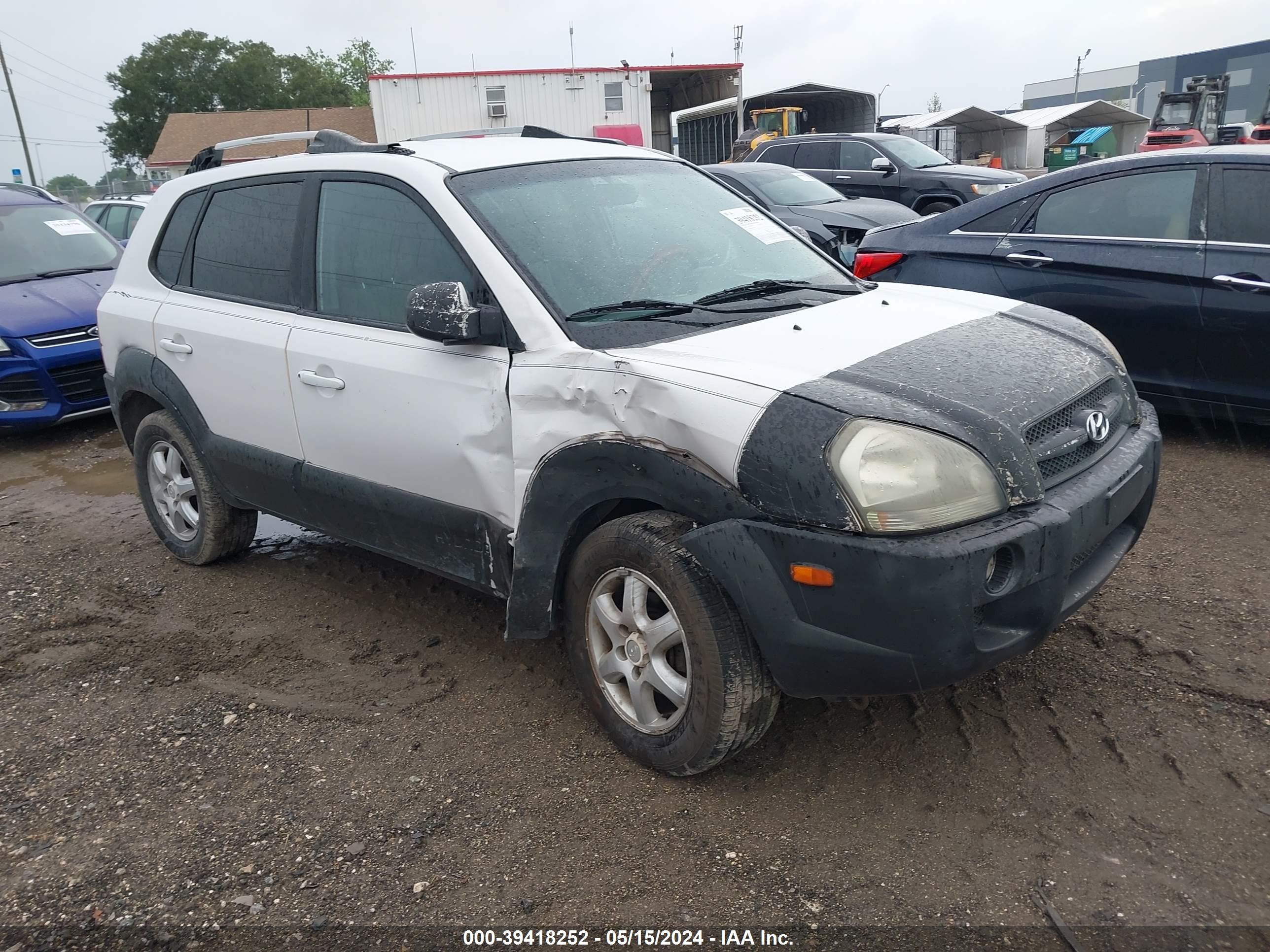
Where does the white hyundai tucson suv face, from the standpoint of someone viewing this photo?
facing the viewer and to the right of the viewer

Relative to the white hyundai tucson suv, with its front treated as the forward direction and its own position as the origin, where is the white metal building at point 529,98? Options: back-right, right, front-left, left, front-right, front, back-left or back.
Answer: back-left

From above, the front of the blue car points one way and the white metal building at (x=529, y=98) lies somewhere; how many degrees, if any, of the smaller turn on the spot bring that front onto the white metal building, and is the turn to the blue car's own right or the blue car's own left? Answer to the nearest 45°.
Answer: approximately 90° to the blue car's own left

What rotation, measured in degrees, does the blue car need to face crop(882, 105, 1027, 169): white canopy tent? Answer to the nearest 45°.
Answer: approximately 90° to its left

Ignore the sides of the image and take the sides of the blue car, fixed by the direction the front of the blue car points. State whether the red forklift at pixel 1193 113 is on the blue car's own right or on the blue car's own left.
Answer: on the blue car's own left

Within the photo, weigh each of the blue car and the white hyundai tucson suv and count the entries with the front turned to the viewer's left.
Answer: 0

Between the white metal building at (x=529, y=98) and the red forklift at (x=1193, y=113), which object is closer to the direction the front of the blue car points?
the red forklift

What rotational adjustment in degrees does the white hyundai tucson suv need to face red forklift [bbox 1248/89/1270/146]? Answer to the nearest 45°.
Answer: approximately 90° to its left

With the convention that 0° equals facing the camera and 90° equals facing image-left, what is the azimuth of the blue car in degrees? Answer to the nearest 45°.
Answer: approximately 315°

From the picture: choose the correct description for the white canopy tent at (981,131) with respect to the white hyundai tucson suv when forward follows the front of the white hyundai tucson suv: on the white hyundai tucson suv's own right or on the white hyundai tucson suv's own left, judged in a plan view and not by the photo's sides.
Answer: on the white hyundai tucson suv's own left

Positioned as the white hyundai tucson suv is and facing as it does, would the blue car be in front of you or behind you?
behind

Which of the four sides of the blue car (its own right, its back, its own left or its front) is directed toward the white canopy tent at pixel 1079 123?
left
